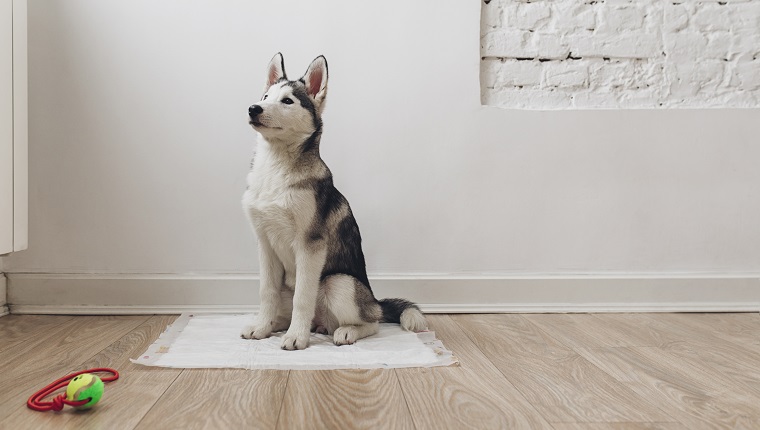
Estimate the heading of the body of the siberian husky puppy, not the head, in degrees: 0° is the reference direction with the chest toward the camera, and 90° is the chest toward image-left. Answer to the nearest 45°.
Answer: approximately 45°
